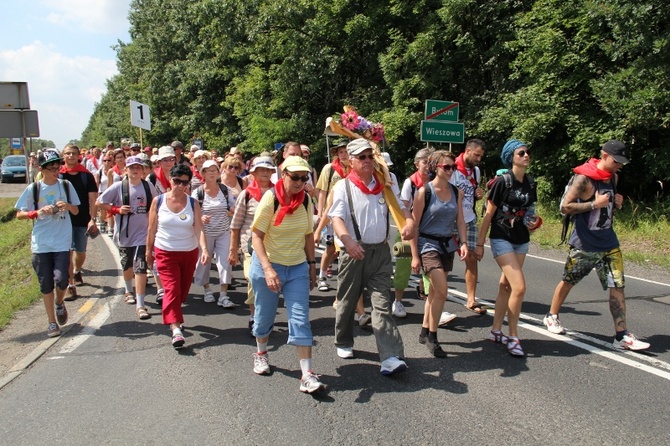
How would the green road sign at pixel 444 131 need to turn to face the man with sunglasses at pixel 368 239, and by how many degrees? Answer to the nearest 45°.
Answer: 0° — it already faces them

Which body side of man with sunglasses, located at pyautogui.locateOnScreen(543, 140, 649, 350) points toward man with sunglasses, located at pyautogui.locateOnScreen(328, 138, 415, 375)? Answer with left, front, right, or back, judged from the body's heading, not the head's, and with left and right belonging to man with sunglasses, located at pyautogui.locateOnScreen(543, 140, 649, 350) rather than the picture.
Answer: right

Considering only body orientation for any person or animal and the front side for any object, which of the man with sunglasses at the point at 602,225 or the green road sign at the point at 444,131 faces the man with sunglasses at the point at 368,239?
the green road sign

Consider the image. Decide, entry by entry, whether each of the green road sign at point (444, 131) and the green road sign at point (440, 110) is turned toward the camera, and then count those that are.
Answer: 2

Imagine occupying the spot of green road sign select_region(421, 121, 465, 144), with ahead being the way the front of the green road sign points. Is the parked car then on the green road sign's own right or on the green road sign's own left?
on the green road sign's own right

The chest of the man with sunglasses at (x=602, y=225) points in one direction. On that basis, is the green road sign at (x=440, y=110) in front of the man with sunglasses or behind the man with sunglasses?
behind

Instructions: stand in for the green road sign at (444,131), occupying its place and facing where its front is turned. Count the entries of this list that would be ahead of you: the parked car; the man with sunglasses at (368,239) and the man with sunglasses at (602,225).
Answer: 2

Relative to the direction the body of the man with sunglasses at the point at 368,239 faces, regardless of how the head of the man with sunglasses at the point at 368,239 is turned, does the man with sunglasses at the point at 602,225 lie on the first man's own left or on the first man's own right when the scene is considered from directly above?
on the first man's own left

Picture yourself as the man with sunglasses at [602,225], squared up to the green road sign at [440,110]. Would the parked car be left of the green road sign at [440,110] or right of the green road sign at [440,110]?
left

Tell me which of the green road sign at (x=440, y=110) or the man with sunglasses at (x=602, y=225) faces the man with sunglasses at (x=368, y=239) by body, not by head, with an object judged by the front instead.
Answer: the green road sign

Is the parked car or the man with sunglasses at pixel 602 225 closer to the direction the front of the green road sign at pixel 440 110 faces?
the man with sunglasses

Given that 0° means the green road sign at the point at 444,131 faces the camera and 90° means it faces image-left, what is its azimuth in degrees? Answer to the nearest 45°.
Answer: approximately 0°

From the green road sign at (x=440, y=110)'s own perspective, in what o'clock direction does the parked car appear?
The parked car is roughly at 4 o'clock from the green road sign.

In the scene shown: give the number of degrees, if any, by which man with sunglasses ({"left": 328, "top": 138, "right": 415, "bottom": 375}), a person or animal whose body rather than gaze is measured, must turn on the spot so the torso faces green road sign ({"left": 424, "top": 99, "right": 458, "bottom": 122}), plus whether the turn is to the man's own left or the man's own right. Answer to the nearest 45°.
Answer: approximately 135° to the man's own left

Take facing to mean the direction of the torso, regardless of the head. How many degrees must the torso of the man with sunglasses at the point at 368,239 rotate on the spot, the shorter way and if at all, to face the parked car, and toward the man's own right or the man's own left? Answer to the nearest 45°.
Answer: approximately 180°
